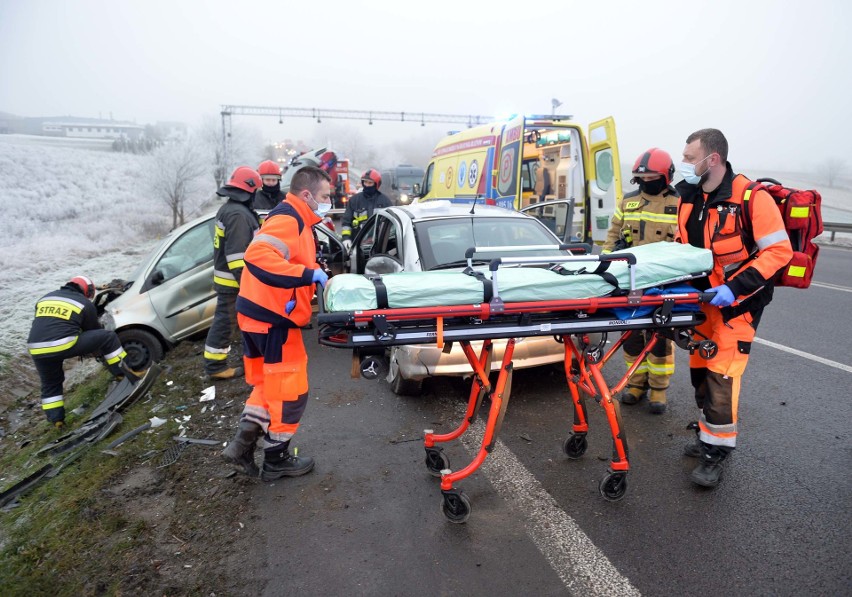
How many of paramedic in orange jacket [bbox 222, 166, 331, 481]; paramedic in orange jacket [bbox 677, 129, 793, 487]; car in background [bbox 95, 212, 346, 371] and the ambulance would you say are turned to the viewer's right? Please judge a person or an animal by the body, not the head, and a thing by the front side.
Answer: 1

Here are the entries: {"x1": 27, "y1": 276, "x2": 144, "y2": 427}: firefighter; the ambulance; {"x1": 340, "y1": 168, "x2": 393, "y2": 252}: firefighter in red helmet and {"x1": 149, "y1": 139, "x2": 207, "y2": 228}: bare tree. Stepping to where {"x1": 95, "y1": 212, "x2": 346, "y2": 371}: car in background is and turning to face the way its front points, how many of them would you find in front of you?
1

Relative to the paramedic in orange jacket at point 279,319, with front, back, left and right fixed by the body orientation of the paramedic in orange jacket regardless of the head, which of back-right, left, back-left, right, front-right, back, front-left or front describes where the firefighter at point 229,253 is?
left

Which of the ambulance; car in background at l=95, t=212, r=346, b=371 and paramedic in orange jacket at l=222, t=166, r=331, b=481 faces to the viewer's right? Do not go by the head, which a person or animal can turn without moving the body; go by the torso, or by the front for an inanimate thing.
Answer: the paramedic in orange jacket

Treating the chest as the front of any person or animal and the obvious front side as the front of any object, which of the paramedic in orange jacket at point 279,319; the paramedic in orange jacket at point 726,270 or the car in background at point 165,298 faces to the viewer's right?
the paramedic in orange jacket at point 279,319

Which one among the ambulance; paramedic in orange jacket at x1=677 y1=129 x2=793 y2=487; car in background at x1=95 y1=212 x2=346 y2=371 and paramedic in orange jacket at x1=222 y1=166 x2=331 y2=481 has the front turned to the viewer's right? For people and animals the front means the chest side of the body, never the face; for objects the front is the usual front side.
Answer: paramedic in orange jacket at x1=222 y1=166 x2=331 y2=481

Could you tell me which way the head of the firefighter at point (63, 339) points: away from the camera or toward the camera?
away from the camera

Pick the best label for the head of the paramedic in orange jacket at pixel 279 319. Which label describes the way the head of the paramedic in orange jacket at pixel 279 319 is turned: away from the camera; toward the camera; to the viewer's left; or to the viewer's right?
to the viewer's right
